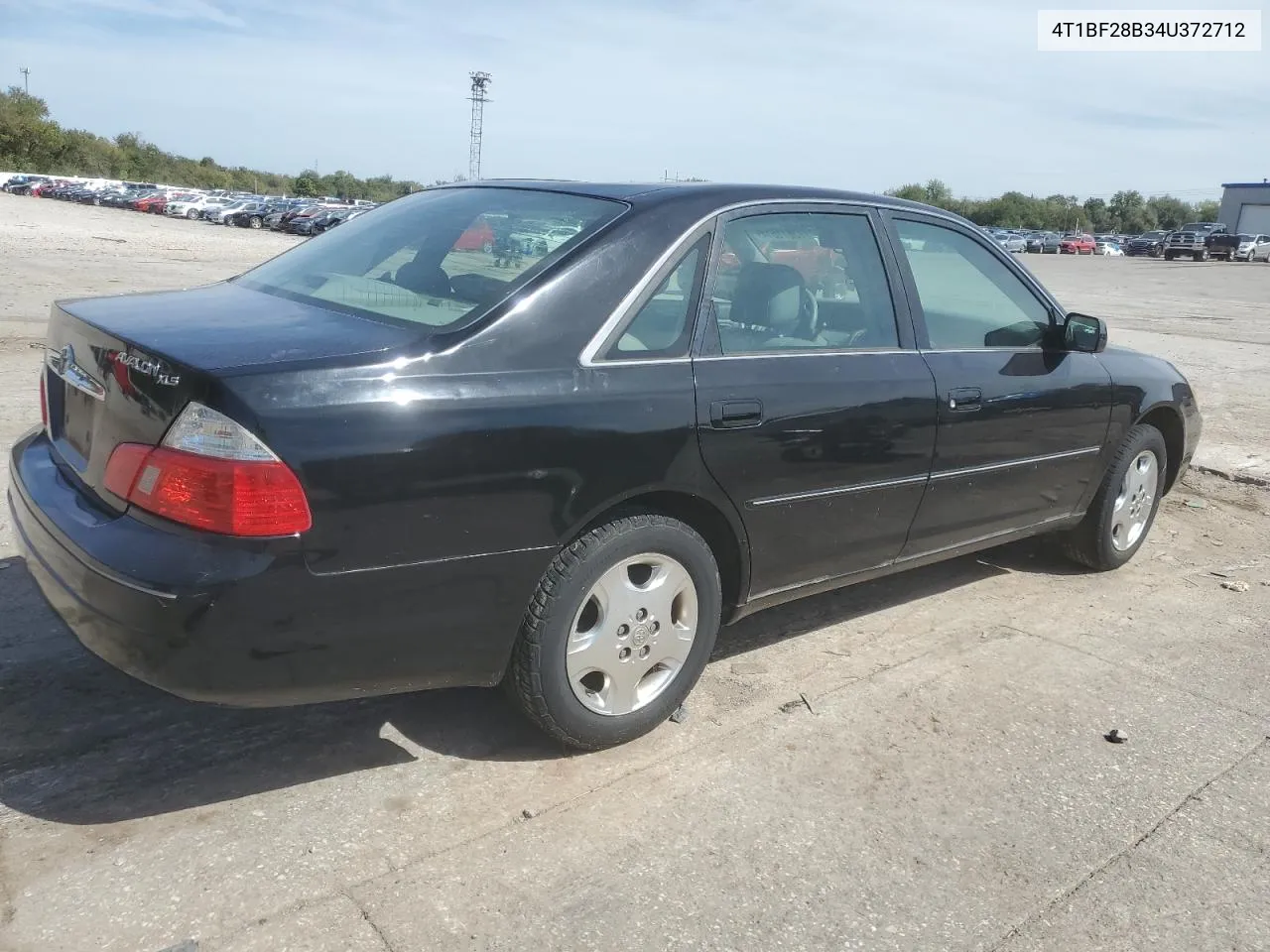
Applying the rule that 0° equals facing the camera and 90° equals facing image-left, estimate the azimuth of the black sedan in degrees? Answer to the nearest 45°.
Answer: approximately 225°
